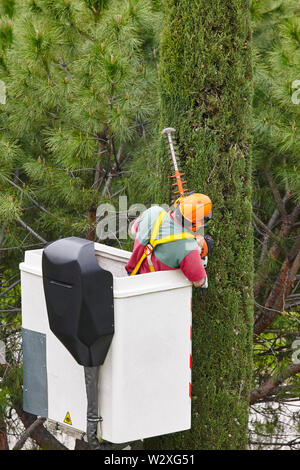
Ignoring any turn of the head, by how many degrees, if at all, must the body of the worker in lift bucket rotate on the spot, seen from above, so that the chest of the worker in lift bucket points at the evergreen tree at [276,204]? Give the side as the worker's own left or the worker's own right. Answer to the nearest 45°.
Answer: approximately 45° to the worker's own left

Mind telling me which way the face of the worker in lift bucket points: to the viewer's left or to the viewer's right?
to the viewer's right

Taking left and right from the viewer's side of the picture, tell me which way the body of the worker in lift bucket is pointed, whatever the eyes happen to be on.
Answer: facing away from the viewer and to the right of the viewer

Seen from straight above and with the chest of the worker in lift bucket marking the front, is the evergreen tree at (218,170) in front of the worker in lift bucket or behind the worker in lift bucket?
in front
